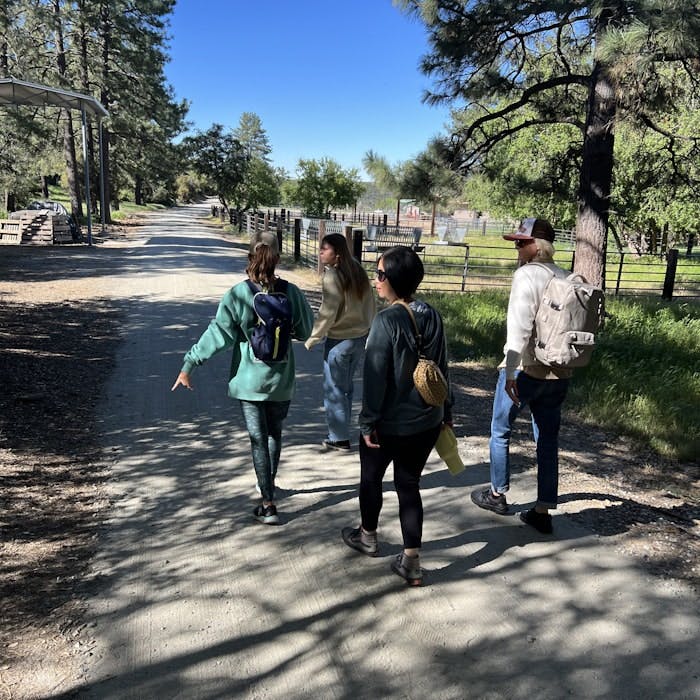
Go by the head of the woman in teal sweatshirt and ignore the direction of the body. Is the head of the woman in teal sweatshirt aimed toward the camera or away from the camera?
away from the camera

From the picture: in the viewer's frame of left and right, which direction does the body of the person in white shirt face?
facing away from the viewer and to the left of the viewer

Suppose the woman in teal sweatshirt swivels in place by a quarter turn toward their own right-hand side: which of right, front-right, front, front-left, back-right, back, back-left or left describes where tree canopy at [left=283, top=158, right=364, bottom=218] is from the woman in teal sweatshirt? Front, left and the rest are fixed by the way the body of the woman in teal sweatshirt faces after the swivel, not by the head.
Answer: left

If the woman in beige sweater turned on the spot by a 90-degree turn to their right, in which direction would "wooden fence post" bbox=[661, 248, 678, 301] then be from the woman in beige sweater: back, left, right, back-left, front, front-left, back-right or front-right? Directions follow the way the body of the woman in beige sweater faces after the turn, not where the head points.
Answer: front

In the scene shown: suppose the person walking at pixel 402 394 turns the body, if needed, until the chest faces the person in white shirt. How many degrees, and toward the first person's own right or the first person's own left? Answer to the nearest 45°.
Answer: approximately 90° to the first person's own right

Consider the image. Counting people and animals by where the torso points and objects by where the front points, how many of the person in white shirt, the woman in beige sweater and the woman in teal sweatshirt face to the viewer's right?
0

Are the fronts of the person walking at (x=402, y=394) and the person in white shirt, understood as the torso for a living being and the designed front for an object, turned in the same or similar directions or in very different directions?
same or similar directions

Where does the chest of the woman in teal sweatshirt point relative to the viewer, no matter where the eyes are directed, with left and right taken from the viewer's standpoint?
facing away from the viewer

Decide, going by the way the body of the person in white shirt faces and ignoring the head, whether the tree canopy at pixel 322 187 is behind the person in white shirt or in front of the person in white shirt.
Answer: in front

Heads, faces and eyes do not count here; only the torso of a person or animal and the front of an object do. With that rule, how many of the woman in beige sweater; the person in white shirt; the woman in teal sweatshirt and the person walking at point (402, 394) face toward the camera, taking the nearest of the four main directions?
0

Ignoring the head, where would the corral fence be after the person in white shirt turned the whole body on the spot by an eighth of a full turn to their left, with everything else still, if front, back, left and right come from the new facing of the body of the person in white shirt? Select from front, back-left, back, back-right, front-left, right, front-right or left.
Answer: right

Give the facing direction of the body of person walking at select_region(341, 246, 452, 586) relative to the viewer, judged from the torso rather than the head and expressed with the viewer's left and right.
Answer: facing away from the viewer and to the left of the viewer

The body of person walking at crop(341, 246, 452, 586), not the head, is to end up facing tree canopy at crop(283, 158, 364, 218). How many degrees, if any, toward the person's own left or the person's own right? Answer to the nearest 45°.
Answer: approximately 45° to the person's own right

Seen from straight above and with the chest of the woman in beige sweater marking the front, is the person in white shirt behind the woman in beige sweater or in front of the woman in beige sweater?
behind
